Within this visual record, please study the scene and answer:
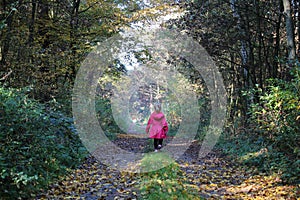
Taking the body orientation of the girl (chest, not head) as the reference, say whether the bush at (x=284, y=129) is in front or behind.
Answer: behind

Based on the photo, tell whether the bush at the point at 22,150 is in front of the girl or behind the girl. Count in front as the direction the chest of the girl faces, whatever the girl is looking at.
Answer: behind

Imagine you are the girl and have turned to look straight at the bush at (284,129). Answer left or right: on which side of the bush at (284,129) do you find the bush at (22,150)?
right

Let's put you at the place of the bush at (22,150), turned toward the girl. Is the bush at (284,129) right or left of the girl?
right

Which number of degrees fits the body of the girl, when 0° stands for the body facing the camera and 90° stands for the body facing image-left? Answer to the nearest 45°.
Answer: approximately 180°
